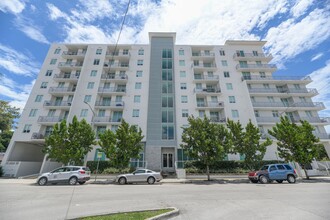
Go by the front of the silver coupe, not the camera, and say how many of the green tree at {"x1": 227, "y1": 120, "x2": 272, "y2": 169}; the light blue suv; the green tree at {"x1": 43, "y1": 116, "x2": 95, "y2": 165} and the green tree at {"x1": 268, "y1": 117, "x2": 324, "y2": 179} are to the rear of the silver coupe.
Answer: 3

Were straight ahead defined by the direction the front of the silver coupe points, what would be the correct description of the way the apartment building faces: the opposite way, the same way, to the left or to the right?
to the left

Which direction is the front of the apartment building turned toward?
toward the camera

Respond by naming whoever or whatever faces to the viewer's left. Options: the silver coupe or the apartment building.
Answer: the silver coupe

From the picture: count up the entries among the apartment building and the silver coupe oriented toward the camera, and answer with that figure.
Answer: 1

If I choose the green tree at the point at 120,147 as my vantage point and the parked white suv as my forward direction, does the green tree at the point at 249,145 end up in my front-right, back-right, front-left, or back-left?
back-left

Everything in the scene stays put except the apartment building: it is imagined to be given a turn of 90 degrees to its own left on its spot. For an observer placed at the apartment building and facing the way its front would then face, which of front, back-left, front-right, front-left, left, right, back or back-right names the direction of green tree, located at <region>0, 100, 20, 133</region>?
back

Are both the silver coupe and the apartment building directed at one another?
no

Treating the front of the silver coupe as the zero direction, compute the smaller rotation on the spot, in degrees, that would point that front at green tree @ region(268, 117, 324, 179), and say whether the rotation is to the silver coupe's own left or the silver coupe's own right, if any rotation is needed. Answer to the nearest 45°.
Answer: approximately 180°

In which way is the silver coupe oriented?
to the viewer's left

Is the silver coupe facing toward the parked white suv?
yes

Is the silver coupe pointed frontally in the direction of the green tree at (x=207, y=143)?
no
